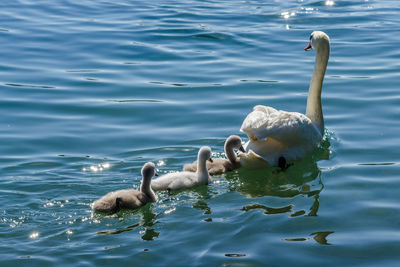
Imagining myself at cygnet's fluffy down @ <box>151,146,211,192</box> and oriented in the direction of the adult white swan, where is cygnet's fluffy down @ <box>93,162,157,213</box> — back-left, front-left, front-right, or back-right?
back-right

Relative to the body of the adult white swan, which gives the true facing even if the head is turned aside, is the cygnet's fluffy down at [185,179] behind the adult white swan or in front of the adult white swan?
behind

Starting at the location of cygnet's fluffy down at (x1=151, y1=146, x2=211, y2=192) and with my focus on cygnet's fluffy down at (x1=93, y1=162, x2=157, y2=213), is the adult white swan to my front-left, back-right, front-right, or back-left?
back-left

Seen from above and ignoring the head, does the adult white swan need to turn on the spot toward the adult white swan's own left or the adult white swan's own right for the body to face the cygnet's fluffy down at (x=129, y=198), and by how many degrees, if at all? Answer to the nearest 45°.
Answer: approximately 180°

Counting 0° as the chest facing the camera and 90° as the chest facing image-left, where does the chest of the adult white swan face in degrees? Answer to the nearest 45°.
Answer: approximately 225°
